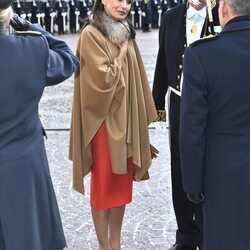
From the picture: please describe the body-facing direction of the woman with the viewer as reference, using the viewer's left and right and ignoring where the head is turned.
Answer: facing the viewer and to the right of the viewer
